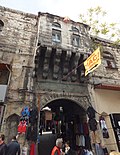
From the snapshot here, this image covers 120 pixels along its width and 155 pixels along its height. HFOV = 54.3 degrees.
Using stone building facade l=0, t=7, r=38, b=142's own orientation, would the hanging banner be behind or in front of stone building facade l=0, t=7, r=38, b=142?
in front

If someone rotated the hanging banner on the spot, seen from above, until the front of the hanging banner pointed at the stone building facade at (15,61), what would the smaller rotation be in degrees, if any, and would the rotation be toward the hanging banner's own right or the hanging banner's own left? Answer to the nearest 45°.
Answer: approximately 45° to the hanging banner's own right

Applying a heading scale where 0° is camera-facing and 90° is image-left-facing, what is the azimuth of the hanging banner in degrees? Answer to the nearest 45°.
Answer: approximately 45°

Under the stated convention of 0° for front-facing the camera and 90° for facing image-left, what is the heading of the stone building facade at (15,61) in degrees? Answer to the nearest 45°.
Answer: approximately 315°
